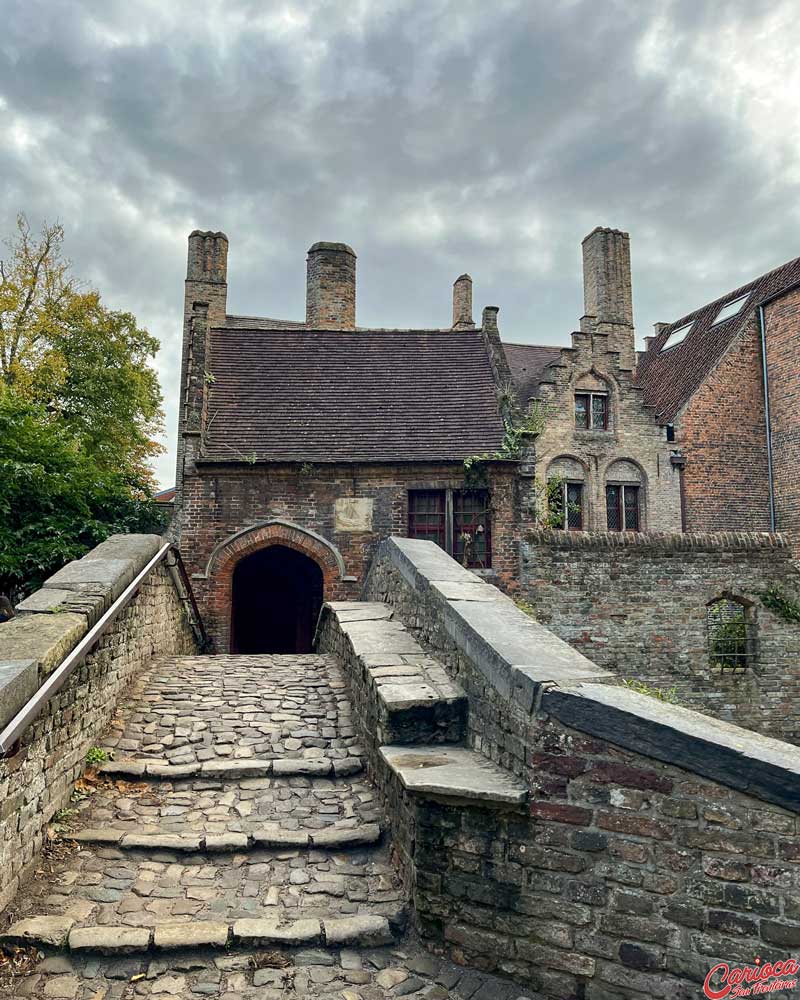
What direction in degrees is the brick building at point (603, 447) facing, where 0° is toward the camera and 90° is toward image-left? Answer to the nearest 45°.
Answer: approximately 0°

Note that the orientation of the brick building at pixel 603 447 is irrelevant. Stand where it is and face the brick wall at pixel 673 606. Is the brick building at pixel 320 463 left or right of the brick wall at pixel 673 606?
right

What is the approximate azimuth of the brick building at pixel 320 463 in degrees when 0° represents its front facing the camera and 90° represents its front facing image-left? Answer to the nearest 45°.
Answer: approximately 0°

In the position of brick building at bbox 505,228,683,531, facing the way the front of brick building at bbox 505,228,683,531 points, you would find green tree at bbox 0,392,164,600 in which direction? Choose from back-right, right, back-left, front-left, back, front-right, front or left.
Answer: front-right

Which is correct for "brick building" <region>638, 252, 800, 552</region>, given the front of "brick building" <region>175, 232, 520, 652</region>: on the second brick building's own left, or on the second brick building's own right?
on the second brick building's own left

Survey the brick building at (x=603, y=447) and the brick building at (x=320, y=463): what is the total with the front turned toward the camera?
2

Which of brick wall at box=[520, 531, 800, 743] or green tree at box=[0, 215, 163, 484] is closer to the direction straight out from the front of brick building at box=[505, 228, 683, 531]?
the brick wall

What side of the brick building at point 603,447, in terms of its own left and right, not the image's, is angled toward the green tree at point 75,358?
right

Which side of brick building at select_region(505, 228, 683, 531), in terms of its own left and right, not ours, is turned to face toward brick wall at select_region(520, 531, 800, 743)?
front

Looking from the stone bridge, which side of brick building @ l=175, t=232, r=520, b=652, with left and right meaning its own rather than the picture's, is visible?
front

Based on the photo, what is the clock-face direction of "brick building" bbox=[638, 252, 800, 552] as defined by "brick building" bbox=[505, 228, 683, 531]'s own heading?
"brick building" bbox=[638, 252, 800, 552] is roughly at 8 o'clock from "brick building" bbox=[505, 228, 683, 531].
